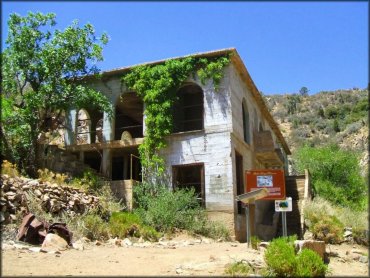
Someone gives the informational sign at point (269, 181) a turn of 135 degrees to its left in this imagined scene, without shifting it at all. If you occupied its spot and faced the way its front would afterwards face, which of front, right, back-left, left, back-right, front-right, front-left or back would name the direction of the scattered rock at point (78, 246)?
back

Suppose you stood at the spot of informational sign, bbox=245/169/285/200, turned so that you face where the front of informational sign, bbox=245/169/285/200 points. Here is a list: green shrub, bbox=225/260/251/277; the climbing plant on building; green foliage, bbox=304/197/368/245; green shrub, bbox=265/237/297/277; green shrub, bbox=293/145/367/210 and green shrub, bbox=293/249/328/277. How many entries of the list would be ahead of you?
3

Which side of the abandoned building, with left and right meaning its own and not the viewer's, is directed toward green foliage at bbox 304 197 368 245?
left

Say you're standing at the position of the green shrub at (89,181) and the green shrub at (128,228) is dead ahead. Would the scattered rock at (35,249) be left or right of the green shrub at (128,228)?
right

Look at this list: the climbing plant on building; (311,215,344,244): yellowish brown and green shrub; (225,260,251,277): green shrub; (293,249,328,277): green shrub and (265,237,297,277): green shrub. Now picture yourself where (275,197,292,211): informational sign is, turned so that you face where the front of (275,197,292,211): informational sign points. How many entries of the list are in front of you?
3

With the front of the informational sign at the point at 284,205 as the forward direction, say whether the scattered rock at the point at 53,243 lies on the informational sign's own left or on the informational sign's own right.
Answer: on the informational sign's own right

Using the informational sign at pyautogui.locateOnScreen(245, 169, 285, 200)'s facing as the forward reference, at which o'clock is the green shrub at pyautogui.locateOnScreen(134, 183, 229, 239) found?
The green shrub is roughly at 4 o'clock from the informational sign.

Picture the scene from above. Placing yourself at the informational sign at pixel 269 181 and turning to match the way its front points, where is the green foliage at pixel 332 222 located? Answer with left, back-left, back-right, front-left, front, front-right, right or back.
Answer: back-left

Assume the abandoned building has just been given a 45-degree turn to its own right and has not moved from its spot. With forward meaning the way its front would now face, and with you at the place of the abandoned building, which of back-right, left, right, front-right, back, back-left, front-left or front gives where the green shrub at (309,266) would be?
left

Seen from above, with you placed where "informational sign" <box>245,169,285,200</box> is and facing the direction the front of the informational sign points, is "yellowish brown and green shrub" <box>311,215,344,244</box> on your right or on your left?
on your left

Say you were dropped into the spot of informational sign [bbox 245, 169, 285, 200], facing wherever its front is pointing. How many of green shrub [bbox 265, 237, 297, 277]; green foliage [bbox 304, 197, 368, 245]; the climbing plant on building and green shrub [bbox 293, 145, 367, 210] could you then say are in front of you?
1

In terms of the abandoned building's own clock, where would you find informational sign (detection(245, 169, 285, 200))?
The informational sign is roughly at 10 o'clock from the abandoned building.

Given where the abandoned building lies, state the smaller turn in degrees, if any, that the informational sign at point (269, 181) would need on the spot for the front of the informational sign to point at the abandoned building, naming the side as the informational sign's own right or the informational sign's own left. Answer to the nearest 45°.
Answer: approximately 135° to the informational sign's own right

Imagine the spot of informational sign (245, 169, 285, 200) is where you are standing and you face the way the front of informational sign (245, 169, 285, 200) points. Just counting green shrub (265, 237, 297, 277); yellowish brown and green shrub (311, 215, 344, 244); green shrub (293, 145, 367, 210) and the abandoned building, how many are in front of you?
1

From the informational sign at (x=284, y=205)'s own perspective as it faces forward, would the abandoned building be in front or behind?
behind
